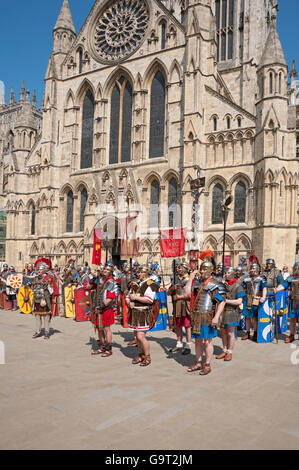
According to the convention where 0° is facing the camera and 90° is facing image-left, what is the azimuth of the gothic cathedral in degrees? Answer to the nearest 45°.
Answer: approximately 45°

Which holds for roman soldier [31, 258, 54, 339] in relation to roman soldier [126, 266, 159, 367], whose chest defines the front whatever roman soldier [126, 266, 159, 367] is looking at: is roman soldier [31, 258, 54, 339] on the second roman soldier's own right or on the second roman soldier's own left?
on the second roman soldier's own right

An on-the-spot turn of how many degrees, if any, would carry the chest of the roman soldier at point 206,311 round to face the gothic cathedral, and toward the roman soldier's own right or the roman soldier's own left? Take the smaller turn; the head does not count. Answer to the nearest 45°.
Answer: approximately 135° to the roman soldier's own right

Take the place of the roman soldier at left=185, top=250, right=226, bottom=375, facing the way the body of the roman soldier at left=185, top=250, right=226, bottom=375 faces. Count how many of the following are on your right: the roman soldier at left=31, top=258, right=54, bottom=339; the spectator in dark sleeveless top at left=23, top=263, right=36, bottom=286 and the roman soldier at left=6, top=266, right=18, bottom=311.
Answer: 3

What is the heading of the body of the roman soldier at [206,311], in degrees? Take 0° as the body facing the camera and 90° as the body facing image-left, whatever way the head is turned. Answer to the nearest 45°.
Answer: approximately 45°

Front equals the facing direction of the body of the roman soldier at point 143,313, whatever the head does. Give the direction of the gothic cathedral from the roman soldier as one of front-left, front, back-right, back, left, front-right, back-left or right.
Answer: back-right

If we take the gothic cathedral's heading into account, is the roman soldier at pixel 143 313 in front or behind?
in front

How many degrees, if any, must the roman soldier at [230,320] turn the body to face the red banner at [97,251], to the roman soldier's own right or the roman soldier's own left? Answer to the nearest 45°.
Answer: approximately 90° to the roman soldier's own right

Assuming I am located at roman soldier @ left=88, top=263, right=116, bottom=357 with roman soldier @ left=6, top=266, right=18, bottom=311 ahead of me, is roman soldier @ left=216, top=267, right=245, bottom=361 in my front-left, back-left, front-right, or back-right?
back-right

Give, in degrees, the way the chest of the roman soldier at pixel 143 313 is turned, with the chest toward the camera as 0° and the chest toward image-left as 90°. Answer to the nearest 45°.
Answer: approximately 45°
